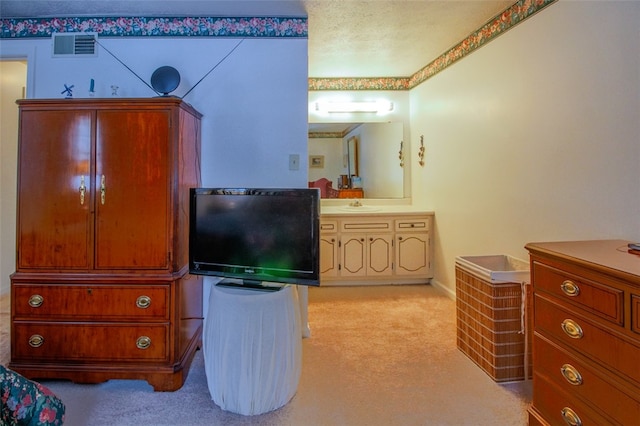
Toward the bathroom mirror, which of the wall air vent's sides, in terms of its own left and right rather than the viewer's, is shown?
left

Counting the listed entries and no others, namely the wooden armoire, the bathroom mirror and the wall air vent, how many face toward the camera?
3

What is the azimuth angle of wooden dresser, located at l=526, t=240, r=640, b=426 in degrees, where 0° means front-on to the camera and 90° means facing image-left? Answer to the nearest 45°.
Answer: approximately 45°

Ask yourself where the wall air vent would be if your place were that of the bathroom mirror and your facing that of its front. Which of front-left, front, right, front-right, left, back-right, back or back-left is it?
front-right

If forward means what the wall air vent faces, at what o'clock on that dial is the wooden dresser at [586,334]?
The wooden dresser is roughly at 11 o'clock from the wall air vent.

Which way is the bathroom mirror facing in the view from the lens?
facing the viewer

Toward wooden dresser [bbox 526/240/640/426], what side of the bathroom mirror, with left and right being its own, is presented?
front

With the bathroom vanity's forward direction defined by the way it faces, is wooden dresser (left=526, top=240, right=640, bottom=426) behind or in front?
in front

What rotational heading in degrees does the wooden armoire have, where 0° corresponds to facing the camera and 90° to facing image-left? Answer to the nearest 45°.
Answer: approximately 0°
